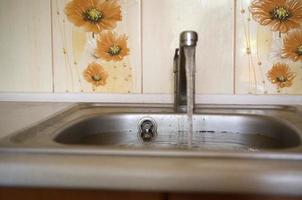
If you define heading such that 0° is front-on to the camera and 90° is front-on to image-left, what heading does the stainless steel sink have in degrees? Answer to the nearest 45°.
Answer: approximately 0°
